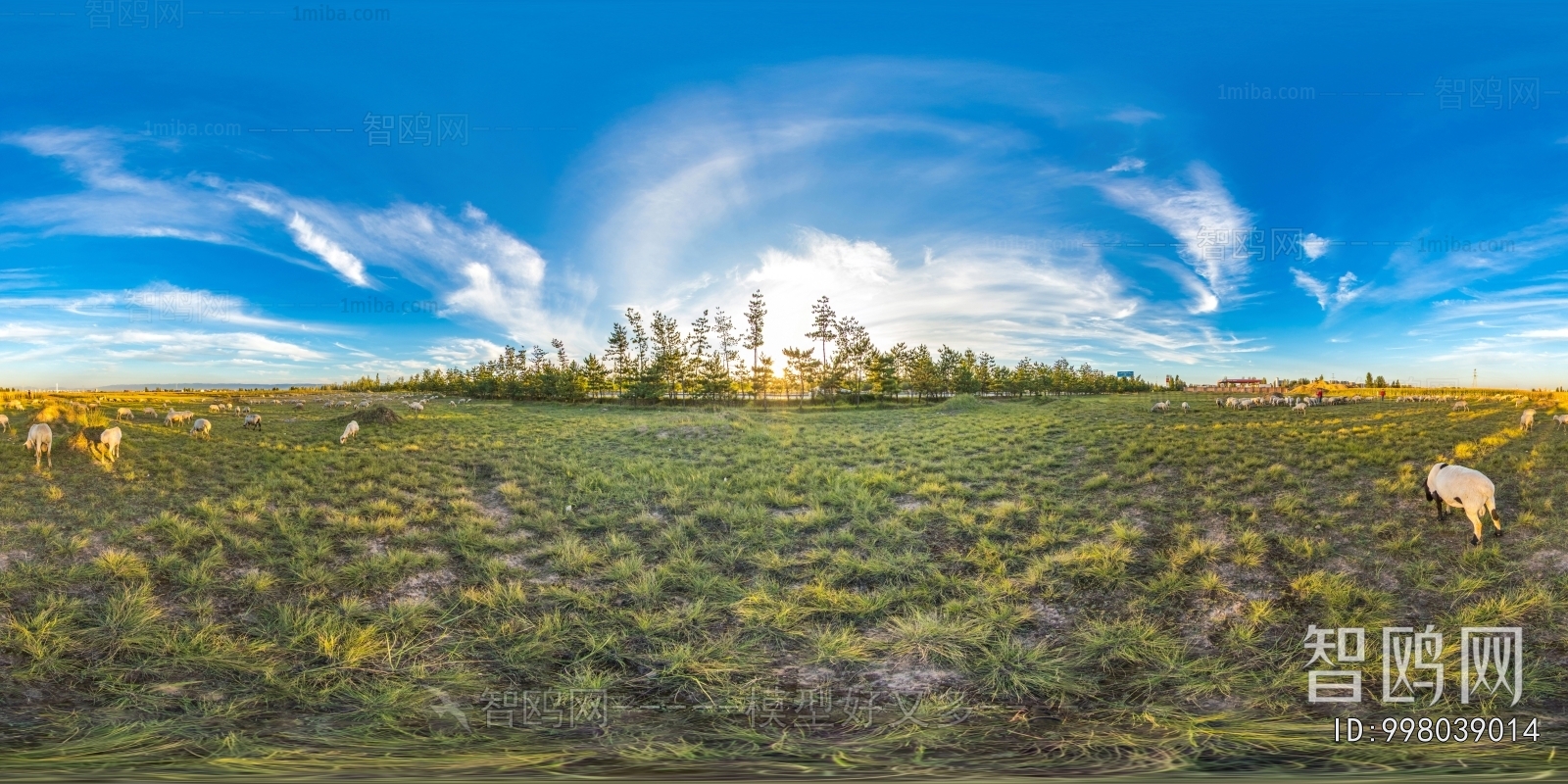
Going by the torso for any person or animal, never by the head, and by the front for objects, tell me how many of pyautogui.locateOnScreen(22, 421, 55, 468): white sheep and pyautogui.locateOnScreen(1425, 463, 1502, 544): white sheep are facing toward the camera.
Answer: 0

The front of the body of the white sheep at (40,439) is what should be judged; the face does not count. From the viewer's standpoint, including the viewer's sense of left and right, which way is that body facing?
facing away from the viewer and to the left of the viewer

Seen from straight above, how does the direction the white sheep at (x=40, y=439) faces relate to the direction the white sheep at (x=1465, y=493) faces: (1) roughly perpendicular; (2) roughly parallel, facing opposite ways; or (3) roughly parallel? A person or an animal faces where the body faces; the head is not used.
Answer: roughly perpendicular

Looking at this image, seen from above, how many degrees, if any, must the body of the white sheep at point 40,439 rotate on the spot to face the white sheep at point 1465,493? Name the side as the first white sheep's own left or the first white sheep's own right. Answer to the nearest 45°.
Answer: approximately 180°

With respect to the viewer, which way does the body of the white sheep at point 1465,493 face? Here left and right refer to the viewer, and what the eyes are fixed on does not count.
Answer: facing away from the viewer and to the left of the viewer
